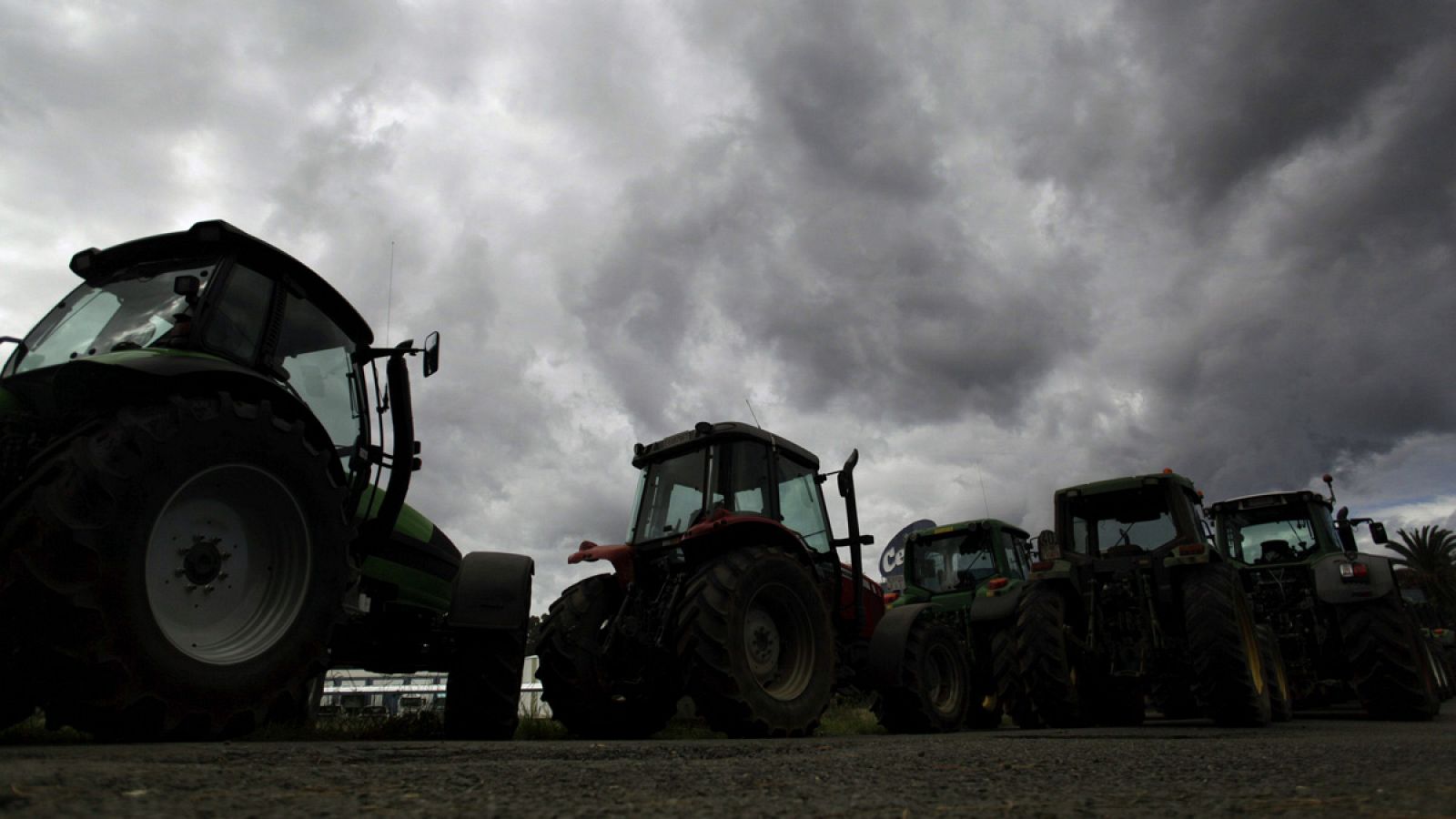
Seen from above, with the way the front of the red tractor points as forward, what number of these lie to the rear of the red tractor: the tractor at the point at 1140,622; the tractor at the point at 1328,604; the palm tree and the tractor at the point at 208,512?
1

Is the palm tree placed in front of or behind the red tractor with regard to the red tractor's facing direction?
in front

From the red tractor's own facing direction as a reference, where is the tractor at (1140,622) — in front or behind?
in front

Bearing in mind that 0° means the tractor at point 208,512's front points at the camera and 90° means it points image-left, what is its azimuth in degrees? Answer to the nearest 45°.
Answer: approximately 225°

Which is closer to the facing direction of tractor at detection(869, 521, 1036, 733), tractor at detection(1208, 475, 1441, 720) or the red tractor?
the tractor

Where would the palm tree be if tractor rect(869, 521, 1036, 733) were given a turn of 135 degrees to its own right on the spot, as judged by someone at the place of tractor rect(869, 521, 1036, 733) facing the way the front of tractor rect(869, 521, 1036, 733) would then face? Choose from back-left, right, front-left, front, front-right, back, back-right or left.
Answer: back-left

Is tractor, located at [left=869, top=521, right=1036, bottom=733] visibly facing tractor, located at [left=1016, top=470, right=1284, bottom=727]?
no

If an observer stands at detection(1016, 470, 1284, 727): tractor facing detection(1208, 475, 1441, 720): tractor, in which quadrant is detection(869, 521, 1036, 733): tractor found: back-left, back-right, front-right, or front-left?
back-left

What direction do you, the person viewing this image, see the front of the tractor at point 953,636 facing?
facing away from the viewer and to the right of the viewer

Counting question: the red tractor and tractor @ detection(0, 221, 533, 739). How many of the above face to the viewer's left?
0

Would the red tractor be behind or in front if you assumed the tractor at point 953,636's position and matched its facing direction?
behind

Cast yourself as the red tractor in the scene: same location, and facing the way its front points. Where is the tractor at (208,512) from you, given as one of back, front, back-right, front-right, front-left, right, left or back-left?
back

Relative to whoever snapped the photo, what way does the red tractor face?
facing away from the viewer and to the right of the viewer

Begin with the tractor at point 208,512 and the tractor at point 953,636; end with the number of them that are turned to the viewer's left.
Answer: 0

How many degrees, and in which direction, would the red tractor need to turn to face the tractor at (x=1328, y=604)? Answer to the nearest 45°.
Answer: approximately 45° to its right

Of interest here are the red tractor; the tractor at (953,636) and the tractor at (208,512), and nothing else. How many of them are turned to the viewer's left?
0

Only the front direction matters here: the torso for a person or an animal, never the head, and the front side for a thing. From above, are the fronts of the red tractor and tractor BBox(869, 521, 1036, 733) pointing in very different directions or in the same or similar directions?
same or similar directions
